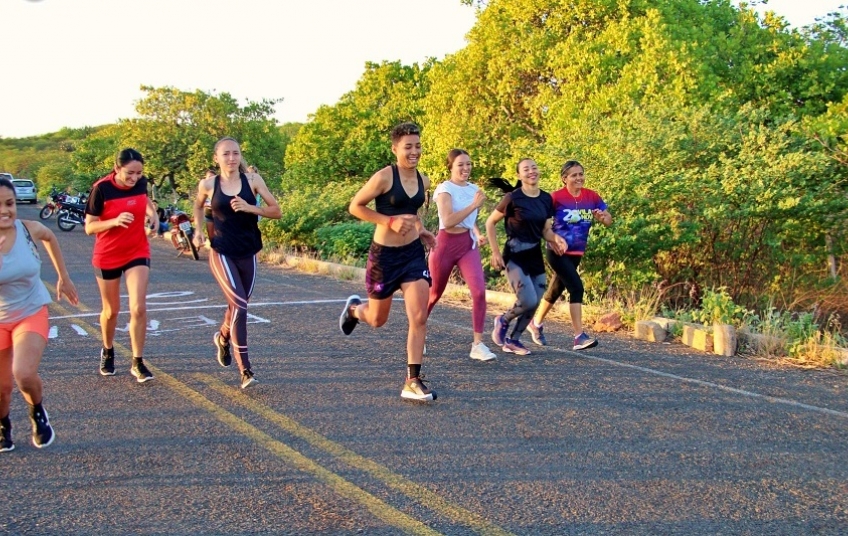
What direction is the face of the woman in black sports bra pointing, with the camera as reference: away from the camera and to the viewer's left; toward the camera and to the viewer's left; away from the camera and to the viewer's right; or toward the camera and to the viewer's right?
toward the camera and to the viewer's right

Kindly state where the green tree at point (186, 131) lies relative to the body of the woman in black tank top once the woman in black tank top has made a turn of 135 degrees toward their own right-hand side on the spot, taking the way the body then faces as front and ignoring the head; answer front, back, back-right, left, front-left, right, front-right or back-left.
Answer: front-right

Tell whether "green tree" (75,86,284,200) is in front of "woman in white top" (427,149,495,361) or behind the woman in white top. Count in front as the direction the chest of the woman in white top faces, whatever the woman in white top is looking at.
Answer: behind

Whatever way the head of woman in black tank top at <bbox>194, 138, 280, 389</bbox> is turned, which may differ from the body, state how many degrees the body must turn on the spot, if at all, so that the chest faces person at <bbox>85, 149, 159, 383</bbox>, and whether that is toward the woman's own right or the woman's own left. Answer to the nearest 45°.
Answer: approximately 135° to the woman's own right

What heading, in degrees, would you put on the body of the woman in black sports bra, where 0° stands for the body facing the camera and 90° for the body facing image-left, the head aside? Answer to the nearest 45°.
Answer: approximately 315°

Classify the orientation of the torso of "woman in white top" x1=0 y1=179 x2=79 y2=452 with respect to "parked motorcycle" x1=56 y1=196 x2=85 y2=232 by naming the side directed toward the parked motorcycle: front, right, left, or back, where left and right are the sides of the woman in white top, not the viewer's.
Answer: back

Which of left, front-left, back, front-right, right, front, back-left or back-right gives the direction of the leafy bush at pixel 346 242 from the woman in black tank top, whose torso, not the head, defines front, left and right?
back

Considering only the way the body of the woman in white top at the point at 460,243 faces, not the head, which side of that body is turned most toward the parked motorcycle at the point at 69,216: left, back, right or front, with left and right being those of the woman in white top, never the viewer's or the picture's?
back

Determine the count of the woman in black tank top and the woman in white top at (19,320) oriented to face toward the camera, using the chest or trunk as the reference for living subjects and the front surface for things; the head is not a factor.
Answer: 2

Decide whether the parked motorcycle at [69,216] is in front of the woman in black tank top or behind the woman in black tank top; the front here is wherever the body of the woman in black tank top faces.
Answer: behind

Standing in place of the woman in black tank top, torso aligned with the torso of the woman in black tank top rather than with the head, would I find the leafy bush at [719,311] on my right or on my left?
on my left

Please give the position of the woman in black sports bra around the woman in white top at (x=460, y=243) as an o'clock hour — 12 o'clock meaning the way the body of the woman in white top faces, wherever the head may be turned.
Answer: The woman in black sports bra is roughly at 2 o'clock from the woman in white top.

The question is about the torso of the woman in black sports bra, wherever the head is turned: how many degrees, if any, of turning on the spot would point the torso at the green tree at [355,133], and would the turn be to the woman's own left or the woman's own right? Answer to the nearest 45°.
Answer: approximately 135° to the woman's own left

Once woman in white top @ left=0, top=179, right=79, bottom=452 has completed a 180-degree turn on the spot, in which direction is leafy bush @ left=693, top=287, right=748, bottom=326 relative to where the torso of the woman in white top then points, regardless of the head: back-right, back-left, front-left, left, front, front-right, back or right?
right
